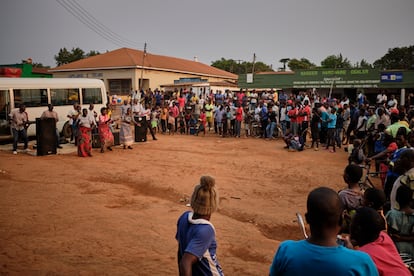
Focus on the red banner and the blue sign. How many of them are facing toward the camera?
2

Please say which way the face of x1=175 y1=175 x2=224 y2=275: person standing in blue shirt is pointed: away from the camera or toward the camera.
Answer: away from the camera

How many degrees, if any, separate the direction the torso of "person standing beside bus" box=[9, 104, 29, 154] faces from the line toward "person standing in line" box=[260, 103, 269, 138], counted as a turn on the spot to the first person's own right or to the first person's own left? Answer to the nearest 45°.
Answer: approximately 45° to the first person's own left

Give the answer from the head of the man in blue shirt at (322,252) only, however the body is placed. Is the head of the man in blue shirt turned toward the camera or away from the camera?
away from the camera

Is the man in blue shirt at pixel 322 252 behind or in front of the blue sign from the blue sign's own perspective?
in front

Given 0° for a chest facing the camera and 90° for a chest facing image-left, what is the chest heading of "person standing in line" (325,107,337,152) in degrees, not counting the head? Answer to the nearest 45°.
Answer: approximately 45°

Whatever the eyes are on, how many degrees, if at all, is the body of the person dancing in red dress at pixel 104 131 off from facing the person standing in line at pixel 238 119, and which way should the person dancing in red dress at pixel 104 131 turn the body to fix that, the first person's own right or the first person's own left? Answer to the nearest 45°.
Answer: approximately 90° to the first person's own left

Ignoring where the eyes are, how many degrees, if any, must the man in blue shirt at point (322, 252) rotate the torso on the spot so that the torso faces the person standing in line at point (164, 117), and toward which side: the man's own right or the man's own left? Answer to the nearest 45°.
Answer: approximately 45° to the man's own left

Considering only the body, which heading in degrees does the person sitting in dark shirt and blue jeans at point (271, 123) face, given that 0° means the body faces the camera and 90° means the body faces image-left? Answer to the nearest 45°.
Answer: approximately 45°

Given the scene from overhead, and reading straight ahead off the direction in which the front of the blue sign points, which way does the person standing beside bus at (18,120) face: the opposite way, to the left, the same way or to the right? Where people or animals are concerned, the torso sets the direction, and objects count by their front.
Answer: to the left

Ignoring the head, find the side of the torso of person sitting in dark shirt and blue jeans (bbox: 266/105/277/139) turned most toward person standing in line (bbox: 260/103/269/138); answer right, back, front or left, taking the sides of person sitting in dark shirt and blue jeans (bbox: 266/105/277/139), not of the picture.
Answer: right

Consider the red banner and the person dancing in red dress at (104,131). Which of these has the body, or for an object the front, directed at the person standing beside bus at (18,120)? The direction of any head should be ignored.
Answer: the red banner

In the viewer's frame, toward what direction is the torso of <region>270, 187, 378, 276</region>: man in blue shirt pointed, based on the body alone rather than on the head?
away from the camera

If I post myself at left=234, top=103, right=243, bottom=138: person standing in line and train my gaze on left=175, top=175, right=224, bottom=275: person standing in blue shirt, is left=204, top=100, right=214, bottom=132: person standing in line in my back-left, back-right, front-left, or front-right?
back-right

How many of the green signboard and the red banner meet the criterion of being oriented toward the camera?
2
